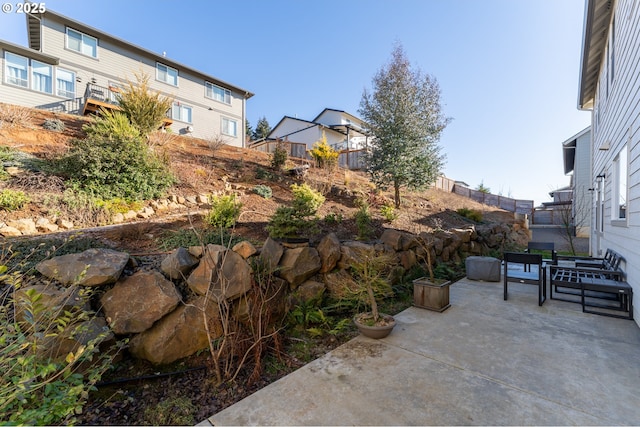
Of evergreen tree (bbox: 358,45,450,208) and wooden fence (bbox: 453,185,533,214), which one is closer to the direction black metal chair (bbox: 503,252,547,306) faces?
the wooden fence

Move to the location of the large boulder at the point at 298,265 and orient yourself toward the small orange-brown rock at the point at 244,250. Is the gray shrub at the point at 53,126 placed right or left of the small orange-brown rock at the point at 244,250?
right

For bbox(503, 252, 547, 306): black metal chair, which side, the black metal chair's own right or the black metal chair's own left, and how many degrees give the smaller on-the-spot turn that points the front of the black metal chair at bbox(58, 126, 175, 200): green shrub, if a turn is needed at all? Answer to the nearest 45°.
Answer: approximately 135° to the black metal chair's own left

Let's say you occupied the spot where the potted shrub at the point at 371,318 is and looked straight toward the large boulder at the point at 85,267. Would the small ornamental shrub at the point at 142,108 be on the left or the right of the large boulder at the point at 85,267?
right

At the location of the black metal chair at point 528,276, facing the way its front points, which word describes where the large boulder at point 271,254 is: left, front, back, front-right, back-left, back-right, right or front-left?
back-left

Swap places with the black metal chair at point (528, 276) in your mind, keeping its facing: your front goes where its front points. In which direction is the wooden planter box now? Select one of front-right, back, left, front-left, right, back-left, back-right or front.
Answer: back-left

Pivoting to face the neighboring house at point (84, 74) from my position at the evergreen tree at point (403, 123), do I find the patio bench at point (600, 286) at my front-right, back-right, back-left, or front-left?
back-left

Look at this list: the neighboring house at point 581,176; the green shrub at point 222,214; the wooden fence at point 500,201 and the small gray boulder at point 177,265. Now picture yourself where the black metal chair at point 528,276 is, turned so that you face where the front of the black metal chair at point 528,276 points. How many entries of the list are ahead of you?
2

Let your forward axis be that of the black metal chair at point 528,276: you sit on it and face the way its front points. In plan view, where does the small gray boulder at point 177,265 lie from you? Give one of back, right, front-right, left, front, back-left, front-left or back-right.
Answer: back-left

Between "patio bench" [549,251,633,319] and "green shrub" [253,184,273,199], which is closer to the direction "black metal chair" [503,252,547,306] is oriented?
the patio bench

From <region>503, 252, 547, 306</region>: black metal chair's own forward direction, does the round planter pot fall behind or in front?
behind
